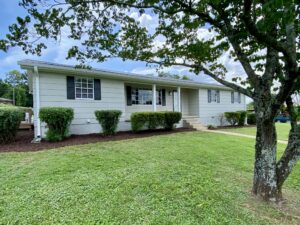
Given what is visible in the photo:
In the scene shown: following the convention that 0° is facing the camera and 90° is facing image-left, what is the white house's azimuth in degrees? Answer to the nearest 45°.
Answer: approximately 315°

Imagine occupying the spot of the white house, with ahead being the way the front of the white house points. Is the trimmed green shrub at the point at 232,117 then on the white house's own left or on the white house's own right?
on the white house's own left

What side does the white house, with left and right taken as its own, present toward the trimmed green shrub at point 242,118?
left

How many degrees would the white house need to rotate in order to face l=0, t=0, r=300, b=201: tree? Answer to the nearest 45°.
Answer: approximately 45° to its right

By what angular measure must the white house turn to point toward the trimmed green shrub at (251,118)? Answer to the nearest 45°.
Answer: approximately 90° to its left

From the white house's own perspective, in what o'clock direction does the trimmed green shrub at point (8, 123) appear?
The trimmed green shrub is roughly at 3 o'clock from the white house.
